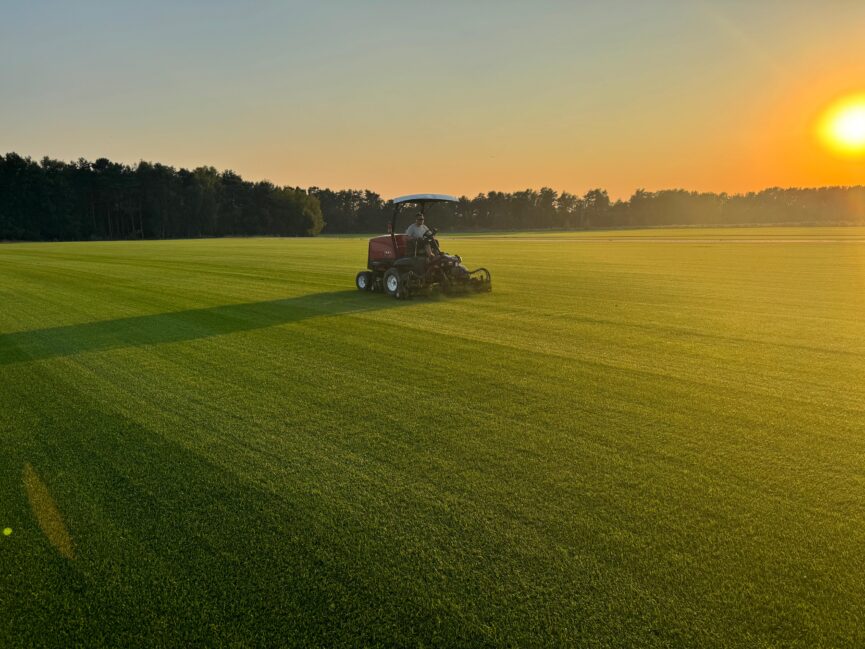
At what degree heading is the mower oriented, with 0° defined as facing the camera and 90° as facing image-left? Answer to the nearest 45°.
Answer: approximately 315°

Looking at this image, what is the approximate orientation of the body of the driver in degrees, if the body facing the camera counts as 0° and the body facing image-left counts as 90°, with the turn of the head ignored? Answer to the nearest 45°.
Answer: approximately 315°
